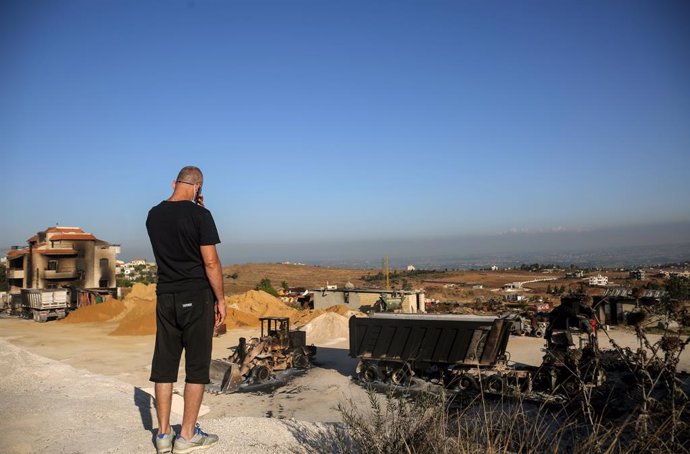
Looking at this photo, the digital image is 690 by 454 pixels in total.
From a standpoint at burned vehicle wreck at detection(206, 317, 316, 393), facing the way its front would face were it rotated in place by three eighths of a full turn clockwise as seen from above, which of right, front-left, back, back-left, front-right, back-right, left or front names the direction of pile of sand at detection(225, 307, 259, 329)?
front

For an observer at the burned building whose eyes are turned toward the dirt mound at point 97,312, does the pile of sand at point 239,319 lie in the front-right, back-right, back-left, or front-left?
front-left

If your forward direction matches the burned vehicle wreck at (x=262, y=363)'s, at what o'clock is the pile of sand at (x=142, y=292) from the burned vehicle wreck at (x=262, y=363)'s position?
The pile of sand is roughly at 4 o'clock from the burned vehicle wreck.

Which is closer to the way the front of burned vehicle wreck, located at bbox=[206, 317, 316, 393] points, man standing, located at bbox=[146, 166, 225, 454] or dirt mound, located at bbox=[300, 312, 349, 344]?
the man standing

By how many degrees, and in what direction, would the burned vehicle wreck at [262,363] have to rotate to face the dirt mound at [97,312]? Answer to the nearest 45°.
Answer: approximately 90° to its right

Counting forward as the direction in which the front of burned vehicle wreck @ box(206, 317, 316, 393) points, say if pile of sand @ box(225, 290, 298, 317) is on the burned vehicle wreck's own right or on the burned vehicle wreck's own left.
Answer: on the burned vehicle wreck's own right

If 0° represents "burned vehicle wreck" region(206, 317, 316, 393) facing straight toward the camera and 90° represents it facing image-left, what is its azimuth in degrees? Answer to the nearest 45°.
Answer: approximately 45°

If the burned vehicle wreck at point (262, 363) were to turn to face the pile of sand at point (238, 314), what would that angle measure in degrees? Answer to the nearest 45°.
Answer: approximately 135° to its right

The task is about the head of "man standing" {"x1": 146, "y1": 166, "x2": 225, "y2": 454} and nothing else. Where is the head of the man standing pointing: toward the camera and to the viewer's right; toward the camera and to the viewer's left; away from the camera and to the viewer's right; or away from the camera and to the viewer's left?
away from the camera and to the viewer's right

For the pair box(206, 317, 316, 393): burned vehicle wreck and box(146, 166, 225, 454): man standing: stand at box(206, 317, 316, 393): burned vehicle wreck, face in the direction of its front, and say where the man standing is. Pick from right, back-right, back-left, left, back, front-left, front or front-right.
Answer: front-left

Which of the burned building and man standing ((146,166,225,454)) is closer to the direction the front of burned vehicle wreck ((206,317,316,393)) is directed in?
the man standing

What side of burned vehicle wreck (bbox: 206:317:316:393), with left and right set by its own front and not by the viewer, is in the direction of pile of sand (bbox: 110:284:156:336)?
right

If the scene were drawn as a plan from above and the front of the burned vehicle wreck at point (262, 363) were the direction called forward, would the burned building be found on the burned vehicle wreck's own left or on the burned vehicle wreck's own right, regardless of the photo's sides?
on the burned vehicle wreck's own right
